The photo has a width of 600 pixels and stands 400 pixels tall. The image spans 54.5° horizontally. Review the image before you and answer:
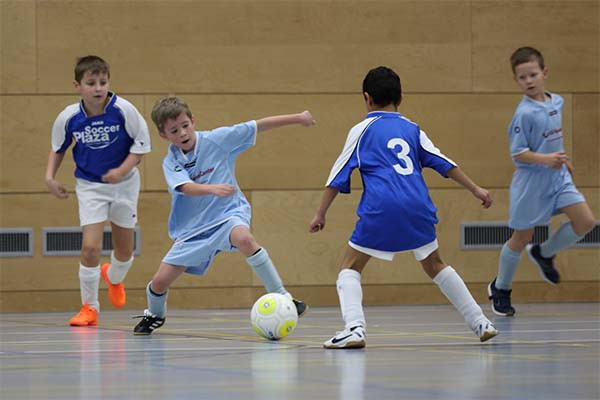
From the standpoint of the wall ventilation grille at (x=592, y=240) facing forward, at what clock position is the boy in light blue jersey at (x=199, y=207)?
The boy in light blue jersey is roughly at 1 o'clock from the wall ventilation grille.

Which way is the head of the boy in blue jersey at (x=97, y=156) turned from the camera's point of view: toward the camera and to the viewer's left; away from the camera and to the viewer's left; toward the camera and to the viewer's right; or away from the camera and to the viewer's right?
toward the camera and to the viewer's right

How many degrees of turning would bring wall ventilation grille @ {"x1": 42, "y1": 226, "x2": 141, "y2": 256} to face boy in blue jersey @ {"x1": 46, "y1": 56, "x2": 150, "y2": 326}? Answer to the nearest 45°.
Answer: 0° — it already faces them

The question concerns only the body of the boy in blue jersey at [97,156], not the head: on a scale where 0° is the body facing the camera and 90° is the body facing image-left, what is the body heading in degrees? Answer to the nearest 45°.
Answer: approximately 0°

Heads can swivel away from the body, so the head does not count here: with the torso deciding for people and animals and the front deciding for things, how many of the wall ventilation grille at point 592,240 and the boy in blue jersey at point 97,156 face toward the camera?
2
